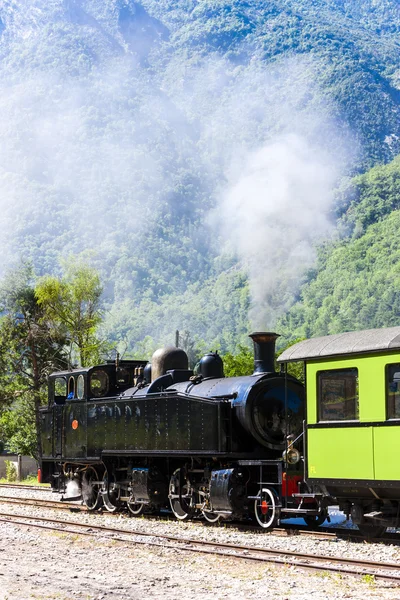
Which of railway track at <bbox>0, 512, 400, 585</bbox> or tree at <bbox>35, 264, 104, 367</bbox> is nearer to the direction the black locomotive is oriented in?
the railway track

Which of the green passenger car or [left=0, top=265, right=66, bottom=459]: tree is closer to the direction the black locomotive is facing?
the green passenger car

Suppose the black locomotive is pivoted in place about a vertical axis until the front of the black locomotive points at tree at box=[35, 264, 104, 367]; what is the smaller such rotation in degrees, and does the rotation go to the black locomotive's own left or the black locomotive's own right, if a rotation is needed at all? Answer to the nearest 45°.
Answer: approximately 135° to the black locomotive's own left

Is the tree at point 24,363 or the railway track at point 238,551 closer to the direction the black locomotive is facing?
the railway track

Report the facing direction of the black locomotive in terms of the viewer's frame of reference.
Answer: facing the viewer and to the right of the viewer

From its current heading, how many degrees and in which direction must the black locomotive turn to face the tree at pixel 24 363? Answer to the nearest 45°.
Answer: approximately 135° to its left
